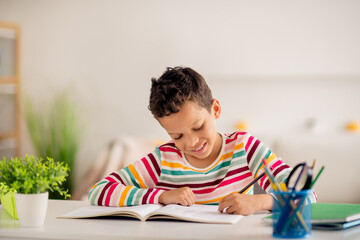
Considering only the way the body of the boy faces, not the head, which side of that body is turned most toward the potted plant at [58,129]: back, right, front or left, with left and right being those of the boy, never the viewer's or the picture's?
back

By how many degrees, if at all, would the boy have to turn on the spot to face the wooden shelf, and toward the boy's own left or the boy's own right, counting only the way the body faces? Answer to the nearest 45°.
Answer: approximately 135° to the boy's own right

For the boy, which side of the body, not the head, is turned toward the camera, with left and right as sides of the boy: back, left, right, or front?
front

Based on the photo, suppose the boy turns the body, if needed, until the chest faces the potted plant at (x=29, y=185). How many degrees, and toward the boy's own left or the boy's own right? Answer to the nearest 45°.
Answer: approximately 45° to the boy's own right
